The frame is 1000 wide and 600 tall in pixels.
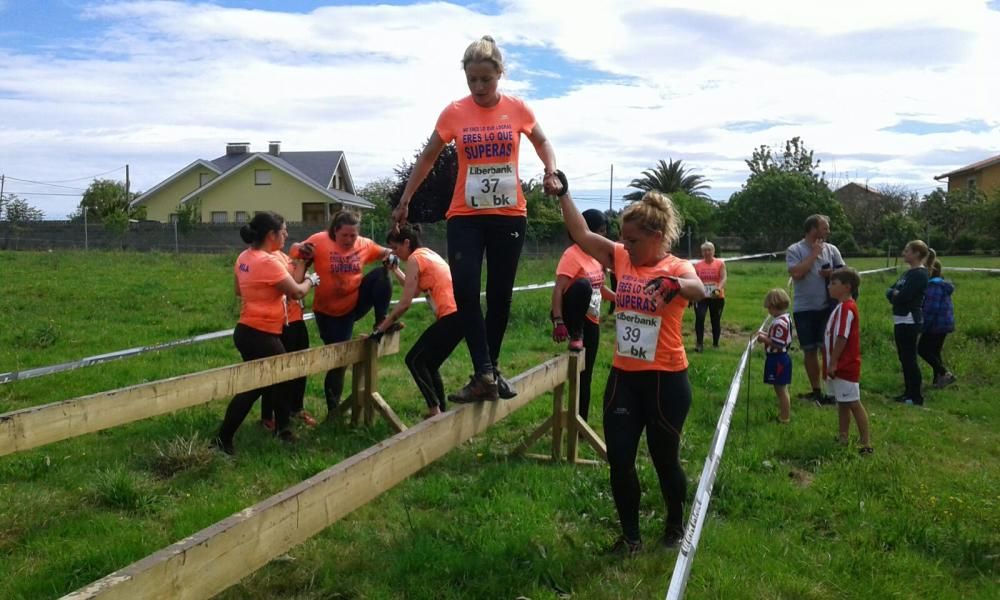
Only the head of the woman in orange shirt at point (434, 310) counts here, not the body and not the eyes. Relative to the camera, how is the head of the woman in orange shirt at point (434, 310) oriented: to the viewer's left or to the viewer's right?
to the viewer's left

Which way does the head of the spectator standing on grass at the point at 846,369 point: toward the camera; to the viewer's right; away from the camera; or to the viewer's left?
to the viewer's left

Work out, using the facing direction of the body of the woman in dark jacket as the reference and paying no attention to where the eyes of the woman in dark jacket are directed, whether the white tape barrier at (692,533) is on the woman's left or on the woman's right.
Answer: on the woman's left

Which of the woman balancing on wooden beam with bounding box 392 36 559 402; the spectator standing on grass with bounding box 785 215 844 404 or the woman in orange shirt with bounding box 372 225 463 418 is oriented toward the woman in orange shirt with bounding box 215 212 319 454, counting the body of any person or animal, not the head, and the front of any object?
the woman in orange shirt with bounding box 372 225 463 418

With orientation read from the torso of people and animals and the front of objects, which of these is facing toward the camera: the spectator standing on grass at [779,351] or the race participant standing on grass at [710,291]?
the race participant standing on grass at [710,291]

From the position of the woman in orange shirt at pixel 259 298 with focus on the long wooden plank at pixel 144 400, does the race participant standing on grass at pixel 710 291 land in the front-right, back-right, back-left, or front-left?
back-left

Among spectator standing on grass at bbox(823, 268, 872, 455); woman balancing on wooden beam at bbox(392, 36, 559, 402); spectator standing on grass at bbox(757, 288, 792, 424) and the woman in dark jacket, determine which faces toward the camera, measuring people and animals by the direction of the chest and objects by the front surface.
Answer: the woman balancing on wooden beam

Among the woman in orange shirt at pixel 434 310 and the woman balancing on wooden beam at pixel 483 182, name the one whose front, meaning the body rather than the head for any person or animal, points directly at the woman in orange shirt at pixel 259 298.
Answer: the woman in orange shirt at pixel 434 310

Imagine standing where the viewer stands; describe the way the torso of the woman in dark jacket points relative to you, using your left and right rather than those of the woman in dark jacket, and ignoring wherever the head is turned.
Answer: facing to the left of the viewer

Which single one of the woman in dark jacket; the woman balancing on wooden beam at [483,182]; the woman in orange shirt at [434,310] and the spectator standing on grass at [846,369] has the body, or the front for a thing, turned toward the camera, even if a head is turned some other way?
the woman balancing on wooden beam

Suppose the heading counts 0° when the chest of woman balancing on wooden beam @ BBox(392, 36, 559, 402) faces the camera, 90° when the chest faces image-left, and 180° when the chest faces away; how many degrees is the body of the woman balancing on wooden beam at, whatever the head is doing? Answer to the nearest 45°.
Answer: approximately 0°

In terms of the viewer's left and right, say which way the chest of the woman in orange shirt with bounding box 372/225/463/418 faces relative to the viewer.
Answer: facing to the left of the viewer

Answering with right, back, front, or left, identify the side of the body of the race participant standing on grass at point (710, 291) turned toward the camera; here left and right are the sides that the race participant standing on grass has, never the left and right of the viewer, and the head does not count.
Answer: front

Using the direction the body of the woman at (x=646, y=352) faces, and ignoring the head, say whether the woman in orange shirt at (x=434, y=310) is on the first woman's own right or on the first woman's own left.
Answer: on the first woman's own right
